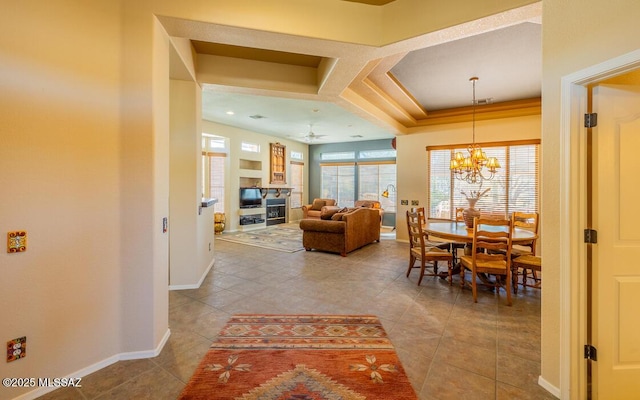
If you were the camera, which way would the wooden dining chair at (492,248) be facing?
facing away from the viewer and to the left of the viewer

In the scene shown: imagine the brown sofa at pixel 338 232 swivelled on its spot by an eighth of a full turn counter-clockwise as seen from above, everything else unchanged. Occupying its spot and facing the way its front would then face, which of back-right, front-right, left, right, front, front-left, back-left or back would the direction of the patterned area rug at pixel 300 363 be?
left

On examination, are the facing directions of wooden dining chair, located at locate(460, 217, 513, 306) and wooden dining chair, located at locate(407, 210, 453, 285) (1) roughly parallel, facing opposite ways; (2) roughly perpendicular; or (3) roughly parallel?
roughly perpendicular

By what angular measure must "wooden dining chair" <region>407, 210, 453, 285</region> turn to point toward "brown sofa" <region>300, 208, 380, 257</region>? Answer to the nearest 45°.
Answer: approximately 90° to its left

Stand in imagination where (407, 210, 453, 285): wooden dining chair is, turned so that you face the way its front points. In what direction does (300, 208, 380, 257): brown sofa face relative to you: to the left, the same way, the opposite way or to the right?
to the left

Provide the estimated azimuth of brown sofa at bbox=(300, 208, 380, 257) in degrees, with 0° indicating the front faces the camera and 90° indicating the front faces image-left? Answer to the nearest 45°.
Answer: approximately 135°
